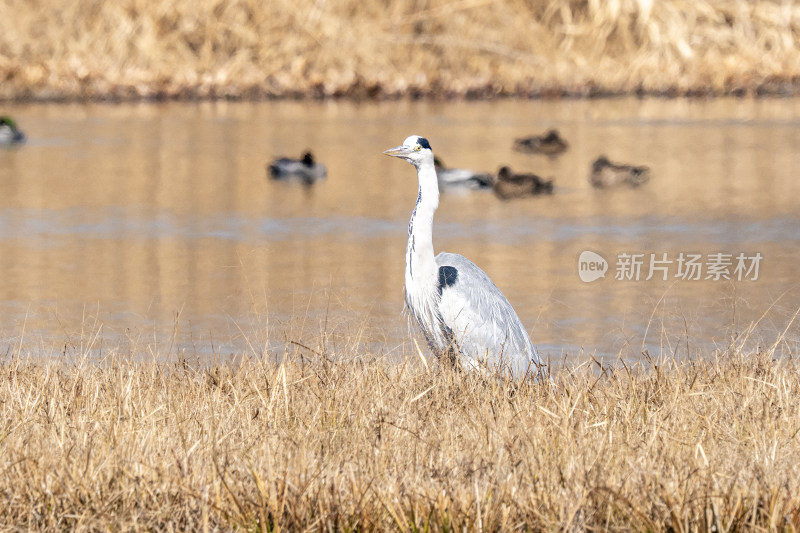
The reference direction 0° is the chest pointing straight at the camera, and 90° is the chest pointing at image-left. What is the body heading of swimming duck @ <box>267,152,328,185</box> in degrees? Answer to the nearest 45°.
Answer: approximately 270°

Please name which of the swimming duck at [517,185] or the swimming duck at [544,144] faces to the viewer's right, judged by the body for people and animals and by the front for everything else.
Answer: the swimming duck at [544,144]

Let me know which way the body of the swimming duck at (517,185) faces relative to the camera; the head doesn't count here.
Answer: to the viewer's left

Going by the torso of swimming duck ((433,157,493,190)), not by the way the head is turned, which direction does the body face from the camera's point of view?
to the viewer's left

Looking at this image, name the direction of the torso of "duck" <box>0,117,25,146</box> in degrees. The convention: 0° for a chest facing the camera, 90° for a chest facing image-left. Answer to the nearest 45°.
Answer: approximately 90°

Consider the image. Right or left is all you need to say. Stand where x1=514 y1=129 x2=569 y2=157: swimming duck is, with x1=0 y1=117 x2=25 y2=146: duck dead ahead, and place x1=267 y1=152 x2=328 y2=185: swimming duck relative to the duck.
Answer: left

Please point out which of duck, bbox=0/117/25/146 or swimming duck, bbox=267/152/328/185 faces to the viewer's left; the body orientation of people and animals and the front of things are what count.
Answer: the duck

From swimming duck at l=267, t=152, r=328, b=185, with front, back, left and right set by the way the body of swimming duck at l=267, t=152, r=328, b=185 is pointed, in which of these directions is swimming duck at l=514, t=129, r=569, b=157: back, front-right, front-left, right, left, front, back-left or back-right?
front-left

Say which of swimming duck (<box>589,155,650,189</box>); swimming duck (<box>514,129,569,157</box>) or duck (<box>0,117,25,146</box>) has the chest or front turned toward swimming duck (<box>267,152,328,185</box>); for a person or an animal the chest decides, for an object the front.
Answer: swimming duck (<box>589,155,650,189</box>)

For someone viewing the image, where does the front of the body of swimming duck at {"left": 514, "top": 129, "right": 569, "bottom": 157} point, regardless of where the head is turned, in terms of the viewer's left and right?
facing to the right of the viewer

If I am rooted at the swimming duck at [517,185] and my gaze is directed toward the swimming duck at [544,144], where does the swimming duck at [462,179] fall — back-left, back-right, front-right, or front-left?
front-left

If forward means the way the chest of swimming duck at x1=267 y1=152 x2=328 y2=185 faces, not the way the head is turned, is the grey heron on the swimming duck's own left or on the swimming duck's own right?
on the swimming duck's own right

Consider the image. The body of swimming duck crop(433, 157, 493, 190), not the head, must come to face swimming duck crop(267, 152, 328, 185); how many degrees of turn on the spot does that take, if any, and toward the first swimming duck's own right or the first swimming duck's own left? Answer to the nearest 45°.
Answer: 0° — it already faces it

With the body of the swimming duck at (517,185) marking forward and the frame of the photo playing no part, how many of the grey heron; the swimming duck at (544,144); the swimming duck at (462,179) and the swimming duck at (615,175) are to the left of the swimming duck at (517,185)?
1

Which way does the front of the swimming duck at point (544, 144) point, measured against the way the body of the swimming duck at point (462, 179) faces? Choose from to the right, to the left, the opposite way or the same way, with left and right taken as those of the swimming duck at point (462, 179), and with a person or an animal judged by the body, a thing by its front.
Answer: the opposite way
